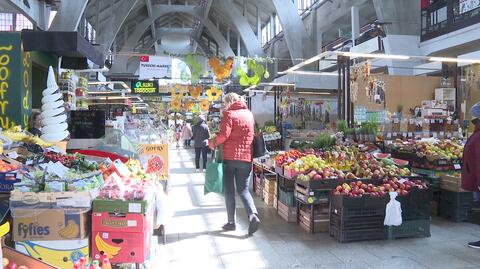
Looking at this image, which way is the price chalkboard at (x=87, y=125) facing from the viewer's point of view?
toward the camera

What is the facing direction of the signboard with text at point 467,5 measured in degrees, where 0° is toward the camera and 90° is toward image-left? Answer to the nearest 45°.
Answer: approximately 45°

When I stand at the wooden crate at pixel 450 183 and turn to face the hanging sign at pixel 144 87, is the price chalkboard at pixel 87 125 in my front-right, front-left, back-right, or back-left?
front-left

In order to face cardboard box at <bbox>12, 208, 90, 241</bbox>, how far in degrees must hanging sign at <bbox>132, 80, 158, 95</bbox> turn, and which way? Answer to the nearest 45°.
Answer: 0° — it already faces it

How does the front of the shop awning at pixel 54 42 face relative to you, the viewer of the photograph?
facing the viewer and to the right of the viewer

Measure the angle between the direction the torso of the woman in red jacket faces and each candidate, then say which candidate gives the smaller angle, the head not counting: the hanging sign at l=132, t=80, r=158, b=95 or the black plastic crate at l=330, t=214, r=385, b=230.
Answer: the hanging sign

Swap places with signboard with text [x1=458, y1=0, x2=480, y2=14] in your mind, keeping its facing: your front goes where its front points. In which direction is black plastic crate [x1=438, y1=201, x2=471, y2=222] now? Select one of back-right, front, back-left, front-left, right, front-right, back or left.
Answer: front-left

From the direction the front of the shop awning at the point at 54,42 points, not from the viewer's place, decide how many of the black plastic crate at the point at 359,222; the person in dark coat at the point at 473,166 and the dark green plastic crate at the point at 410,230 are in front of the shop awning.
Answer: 3

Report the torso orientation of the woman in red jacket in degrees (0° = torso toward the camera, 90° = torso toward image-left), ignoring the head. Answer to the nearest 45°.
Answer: approximately 135°

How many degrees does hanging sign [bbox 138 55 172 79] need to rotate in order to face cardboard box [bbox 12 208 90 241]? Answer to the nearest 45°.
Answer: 0° — it already faces it

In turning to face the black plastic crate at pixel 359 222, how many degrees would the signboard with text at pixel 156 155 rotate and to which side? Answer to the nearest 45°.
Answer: approximately 45° to its left

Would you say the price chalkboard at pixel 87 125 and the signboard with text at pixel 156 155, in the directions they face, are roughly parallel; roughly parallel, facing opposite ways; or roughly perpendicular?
roughly parallel

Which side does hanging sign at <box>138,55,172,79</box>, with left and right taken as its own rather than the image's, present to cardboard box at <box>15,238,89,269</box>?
front
